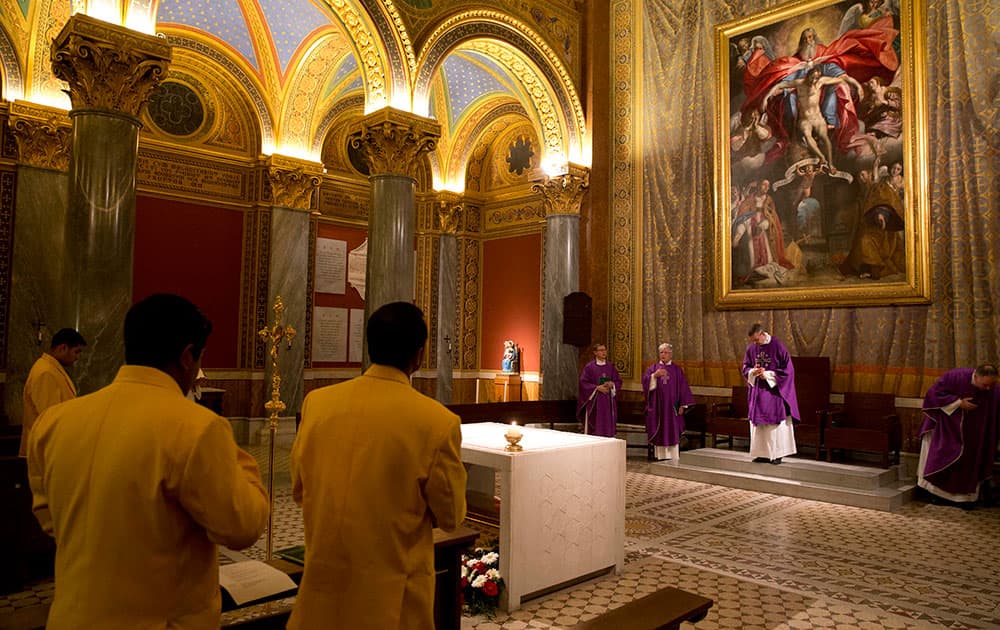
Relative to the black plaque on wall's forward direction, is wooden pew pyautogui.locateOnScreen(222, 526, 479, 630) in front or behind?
in front

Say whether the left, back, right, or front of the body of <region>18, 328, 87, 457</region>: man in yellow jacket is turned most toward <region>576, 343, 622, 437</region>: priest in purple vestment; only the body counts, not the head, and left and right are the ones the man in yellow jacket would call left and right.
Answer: front

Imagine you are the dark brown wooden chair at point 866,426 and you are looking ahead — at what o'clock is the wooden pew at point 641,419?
The wooden pew is roughly at 2 o'clock from the dark brown wooden chair.

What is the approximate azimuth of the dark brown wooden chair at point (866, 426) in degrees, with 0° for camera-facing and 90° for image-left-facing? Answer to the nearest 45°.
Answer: approximately 45°

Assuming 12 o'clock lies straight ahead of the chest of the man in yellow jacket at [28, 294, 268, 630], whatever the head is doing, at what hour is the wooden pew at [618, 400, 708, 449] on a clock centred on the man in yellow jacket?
The wooden pew is roughly at 12 o'clock from the man in yellow jacket.

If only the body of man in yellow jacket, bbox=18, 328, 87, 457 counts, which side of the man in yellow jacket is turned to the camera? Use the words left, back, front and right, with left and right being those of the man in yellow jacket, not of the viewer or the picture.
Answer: right

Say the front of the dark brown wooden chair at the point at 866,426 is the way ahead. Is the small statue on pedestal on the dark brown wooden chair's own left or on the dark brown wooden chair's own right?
on the dark brown wooden chair's own right

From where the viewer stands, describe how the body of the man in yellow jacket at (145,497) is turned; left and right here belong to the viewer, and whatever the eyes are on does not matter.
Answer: facing away from the viewer and to the right of the viewer

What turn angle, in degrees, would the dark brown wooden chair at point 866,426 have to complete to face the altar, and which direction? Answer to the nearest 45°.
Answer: approximately 45° to its left

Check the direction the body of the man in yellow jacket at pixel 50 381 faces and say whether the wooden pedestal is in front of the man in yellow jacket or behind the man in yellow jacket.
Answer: in front

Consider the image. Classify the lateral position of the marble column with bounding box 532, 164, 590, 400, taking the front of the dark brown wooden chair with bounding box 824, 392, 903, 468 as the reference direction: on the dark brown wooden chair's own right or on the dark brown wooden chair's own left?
on the dark brown wooden chair's own right

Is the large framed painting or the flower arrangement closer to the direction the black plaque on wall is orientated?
the flower arrangement

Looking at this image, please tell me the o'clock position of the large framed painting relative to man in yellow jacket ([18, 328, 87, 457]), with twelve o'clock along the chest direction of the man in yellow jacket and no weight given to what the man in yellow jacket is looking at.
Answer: The large framed painting is roughly at 12 o'clock from the man in yellow jacket.

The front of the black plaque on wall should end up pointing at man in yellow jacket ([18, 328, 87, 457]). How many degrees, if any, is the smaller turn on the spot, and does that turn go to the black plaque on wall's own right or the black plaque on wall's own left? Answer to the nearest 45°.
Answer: approximately 45° to the black plaque on wall's own right

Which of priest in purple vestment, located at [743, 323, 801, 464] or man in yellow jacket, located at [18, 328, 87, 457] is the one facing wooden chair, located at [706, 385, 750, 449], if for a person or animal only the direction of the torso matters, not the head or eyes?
the man in yellow jacket
